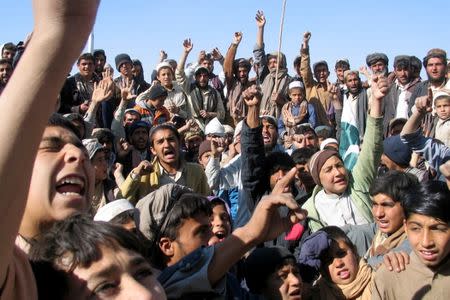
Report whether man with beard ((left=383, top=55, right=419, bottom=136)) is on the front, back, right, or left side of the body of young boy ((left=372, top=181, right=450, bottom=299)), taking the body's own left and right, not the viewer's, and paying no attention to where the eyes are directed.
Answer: back

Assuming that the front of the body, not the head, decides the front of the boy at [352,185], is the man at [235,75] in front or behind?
behind

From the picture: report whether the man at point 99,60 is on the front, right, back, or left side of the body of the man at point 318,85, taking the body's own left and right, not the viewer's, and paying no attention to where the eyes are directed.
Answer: right

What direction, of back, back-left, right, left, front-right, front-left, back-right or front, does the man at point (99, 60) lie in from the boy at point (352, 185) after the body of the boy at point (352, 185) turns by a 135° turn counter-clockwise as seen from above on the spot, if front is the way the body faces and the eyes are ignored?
front-left

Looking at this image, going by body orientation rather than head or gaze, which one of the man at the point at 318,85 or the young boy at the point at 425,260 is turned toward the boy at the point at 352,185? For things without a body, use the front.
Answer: the man at the point at 318,85

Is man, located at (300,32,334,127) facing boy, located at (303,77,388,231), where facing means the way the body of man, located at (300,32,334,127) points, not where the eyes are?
yes

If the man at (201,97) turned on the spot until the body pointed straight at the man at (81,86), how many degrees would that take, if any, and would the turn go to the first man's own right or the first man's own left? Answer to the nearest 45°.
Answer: approximately 45° to the first man's own right

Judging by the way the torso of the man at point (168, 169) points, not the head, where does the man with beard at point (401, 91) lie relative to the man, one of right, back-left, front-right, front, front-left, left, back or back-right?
back-left
